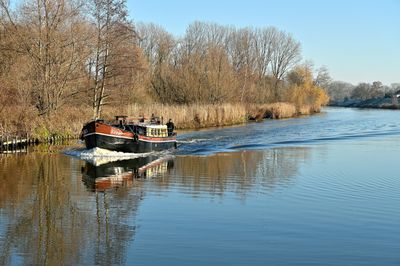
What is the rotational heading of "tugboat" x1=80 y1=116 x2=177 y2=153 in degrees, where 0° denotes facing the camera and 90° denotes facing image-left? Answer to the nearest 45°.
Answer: approximately 45°

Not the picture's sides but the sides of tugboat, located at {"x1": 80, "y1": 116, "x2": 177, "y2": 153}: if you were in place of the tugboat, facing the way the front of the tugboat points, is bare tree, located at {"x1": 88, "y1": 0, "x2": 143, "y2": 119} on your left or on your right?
on your right

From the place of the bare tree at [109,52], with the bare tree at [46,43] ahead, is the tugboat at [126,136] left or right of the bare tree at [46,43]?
left

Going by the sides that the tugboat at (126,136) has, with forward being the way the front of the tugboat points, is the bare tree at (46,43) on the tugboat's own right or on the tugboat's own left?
on the tugboat's own right
